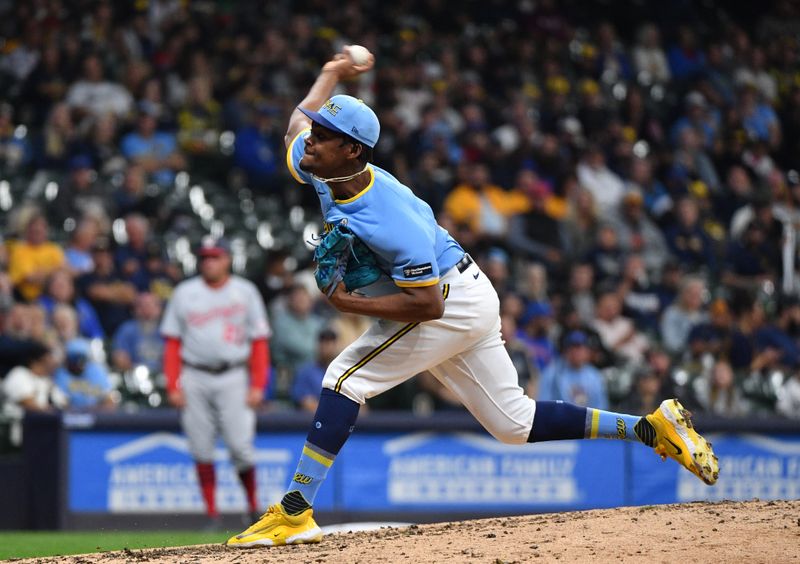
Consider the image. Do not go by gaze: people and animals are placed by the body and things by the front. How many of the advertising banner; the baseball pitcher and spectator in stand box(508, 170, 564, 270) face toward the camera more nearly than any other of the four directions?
2

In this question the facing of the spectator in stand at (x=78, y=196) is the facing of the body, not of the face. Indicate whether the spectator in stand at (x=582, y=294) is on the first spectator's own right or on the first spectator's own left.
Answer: on the first spectator's own left

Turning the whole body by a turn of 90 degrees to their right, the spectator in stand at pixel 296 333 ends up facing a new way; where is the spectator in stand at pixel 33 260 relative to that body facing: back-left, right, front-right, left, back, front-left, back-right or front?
front

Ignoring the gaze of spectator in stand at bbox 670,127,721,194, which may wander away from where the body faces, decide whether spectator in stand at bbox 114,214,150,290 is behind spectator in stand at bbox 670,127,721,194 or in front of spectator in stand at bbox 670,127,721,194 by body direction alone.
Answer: in front

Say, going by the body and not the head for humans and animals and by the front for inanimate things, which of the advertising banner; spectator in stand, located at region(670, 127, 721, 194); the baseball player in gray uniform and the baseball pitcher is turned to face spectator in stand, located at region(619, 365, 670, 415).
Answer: spectator in stand, located at region(670, 127, 721, 194)

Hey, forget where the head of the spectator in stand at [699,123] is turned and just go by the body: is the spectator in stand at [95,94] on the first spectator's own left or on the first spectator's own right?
on the first spectator's own right

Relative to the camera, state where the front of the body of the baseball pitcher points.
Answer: to the viewer's left

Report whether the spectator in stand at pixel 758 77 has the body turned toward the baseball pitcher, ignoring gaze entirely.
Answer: yes

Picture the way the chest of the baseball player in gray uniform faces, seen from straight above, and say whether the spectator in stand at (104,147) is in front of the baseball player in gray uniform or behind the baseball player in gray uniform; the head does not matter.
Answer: behind
